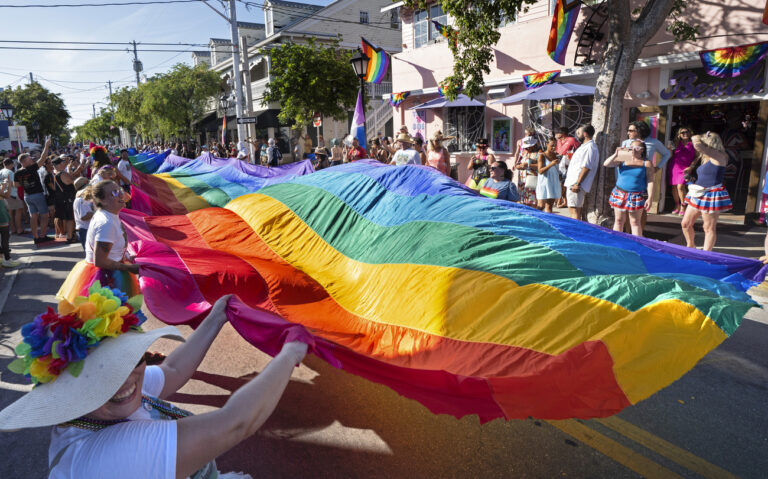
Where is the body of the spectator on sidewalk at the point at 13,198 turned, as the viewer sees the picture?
to the viewer's right

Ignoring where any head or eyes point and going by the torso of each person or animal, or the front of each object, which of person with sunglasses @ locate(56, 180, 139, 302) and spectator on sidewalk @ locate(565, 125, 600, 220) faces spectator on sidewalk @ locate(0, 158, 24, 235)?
spectator on sidewalk @ locate(565, 125, 600, 220)

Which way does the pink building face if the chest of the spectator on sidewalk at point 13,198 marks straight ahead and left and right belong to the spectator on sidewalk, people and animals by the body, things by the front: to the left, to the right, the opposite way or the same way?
the opposite way
